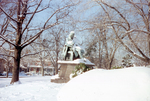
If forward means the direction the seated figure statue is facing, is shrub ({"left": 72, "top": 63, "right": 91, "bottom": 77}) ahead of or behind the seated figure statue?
ahead
